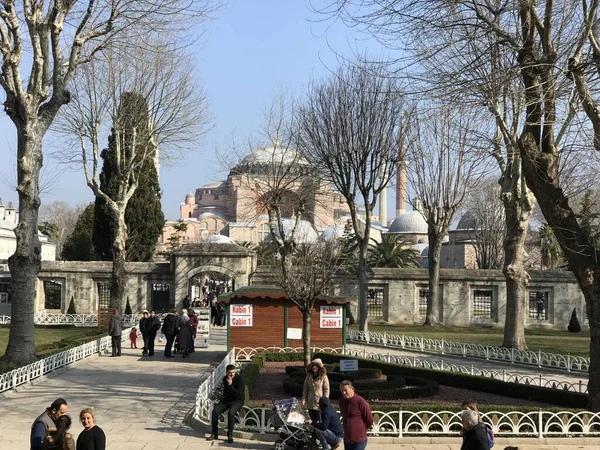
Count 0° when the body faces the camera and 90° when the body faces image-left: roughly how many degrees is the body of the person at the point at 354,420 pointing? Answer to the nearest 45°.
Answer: approximately 45°

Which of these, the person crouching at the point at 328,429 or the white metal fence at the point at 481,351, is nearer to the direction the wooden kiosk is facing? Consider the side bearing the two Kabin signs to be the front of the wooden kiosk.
the person crouching

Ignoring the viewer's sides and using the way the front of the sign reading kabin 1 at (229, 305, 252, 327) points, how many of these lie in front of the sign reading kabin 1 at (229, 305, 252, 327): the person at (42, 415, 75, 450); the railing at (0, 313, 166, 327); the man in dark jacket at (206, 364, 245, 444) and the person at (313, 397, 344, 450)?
3

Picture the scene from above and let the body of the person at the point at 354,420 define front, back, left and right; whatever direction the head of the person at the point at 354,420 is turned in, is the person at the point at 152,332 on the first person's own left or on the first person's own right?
on the first person's own right

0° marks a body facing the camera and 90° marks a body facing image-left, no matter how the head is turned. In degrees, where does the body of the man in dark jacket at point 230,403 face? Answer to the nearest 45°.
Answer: approximately 45°

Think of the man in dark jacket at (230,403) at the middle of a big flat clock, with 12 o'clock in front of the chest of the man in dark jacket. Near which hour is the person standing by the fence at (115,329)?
The person standing by the fence is roughly at 4 o'clock from the man in dark jacket.

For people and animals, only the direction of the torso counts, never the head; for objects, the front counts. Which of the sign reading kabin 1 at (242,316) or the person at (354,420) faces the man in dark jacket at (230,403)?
the sign reading kabin 1

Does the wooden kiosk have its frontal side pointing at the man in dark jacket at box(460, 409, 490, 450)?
yes

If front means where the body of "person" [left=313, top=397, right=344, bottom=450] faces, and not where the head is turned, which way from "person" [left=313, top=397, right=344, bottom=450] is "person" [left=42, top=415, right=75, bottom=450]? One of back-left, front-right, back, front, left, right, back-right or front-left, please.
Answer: front-left

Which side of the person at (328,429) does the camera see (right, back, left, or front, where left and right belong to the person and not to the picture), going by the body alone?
left

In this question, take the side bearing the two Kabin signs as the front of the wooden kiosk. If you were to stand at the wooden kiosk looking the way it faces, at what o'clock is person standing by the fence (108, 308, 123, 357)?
The person standing by the fence is roughly at 3 o'clock from the wooden kiosk.
